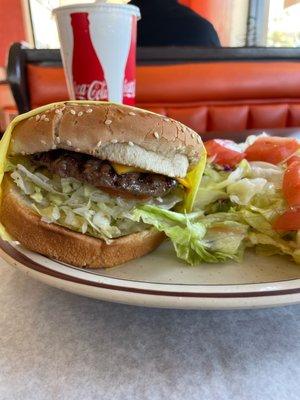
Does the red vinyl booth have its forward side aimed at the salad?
yes

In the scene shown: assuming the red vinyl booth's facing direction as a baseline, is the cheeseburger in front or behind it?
in front

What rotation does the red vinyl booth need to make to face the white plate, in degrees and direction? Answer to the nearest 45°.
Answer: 0° — it already faces it

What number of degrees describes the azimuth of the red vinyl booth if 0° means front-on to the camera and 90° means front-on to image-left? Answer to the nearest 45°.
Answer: approximately 0°
